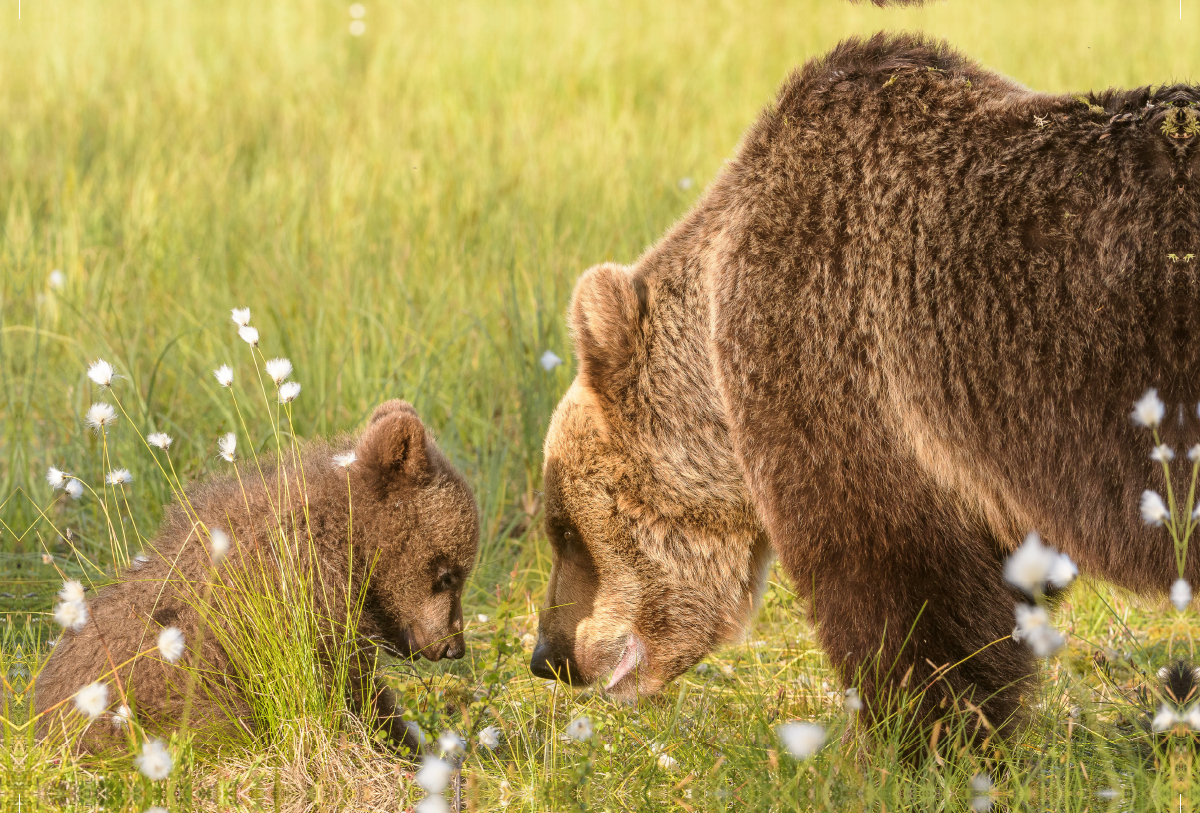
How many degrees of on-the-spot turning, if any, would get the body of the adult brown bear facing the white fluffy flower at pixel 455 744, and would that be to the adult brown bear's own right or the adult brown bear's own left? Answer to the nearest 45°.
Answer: approximately 45° to the adult brown bear's own left

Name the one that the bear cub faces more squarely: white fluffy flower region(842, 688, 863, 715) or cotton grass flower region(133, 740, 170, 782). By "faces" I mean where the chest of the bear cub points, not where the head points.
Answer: the white fluffy flower

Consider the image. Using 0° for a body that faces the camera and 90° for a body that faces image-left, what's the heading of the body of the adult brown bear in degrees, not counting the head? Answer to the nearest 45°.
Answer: approximately 90°

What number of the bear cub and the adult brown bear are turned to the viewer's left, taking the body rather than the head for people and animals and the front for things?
1

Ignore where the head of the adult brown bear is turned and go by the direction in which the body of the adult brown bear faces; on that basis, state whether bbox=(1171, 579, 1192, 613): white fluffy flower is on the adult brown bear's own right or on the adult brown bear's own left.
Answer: on the adult brown bear's own left

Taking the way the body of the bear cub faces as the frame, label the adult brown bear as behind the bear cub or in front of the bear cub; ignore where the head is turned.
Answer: in front

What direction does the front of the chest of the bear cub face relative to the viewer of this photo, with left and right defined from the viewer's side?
facing to the right of the viewer
